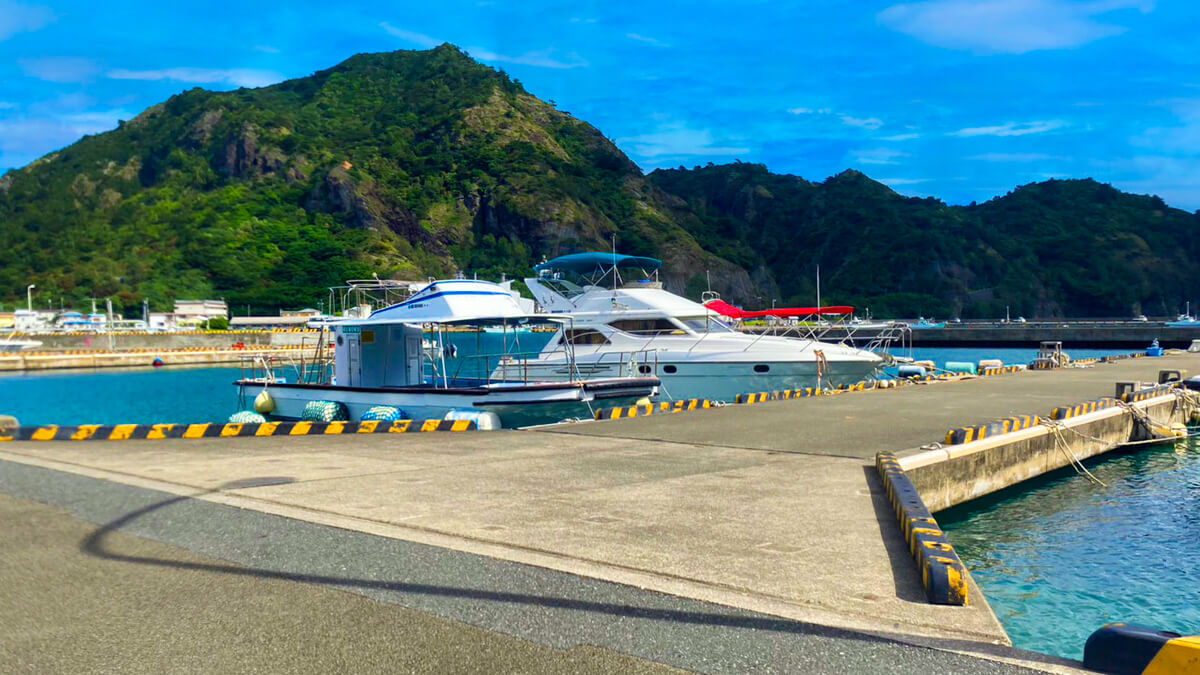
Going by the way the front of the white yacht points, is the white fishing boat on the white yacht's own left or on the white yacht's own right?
on the white yacht's own right

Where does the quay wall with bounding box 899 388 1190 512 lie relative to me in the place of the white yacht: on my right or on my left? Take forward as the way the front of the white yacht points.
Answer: on my right

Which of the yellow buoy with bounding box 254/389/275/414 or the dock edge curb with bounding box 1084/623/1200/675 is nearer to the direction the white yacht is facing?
the dock edge curb

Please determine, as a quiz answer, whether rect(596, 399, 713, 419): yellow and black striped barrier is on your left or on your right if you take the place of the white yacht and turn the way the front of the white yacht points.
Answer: on your right

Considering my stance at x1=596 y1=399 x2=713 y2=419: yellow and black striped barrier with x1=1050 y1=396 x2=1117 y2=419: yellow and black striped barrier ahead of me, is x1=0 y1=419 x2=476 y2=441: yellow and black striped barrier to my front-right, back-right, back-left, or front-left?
back-right

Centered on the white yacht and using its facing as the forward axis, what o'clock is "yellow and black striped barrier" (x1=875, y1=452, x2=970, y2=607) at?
The yellow and black striped barrier is roughly at 3 o'clock from the white yacht.

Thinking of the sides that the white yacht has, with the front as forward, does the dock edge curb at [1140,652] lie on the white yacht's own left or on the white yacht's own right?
on the white yacht's own right

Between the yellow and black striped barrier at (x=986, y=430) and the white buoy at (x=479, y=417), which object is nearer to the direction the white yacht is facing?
the yellow and black striped barrier

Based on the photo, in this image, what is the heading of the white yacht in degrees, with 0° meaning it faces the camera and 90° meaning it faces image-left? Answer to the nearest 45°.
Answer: approximately 270°

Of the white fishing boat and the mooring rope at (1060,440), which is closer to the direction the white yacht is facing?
the mooring rope
